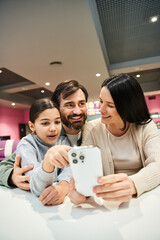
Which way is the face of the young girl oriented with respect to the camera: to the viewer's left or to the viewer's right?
to the viewer's right

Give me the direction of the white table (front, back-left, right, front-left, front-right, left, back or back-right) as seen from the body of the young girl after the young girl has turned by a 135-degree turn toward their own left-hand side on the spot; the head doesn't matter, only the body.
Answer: back

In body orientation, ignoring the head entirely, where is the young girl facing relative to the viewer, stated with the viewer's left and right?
facing the viewer and to the right of the viewer
